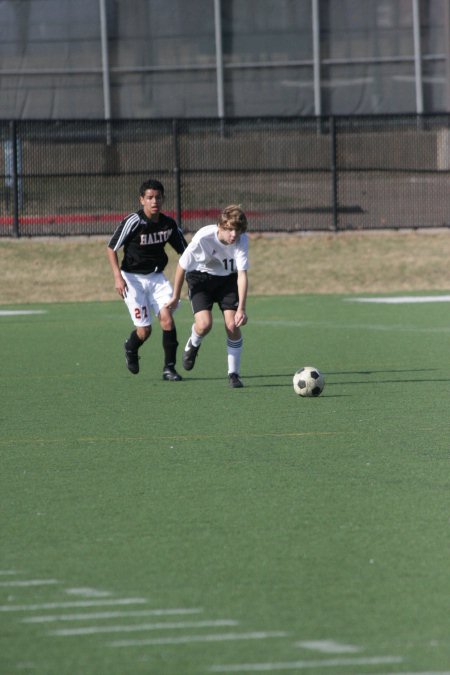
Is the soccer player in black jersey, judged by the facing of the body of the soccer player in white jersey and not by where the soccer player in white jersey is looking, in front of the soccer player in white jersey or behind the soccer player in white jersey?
behind

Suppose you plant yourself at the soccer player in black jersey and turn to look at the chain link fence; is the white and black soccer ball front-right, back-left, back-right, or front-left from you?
back-right

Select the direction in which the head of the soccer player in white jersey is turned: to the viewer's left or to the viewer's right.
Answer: to the viewer's right

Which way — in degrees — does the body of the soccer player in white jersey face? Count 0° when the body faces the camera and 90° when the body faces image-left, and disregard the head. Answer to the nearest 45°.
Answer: approximately 315°

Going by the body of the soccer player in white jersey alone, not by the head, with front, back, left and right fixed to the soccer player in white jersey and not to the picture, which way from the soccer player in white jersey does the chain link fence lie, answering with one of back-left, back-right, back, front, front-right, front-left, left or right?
back-left

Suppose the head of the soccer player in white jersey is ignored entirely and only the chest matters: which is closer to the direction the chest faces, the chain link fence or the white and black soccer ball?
the white and black soccer ball

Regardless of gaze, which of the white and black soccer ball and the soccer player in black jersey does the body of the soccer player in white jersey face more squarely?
the white and black soccer ball
